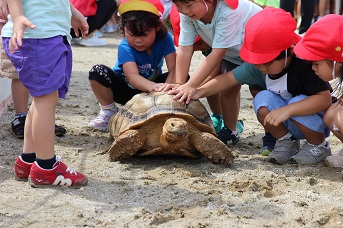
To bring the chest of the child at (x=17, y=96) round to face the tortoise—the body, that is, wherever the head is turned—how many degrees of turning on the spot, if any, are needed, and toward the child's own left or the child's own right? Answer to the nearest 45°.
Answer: approximately 45° to the child's own right

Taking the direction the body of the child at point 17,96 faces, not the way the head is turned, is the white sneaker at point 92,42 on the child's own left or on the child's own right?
on the child's own left

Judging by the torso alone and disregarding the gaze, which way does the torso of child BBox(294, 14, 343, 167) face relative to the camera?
to the viewer's left

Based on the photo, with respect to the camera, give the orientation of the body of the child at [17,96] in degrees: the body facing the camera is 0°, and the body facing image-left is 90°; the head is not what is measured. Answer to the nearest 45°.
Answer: approximately 270°

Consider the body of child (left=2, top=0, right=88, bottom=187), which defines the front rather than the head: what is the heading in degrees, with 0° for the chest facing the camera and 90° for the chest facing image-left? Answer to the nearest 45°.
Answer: approximately 270°

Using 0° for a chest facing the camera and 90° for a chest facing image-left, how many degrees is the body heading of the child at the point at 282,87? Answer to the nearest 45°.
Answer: approximately 45°

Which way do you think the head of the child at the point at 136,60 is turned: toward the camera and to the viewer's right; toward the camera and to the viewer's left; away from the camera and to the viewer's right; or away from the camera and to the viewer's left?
toward the camera and to the viewer's right

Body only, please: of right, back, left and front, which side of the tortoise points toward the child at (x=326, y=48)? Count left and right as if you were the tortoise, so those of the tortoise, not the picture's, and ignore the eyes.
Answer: left

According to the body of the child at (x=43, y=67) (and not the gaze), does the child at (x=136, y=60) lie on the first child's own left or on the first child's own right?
on the first child's own left
